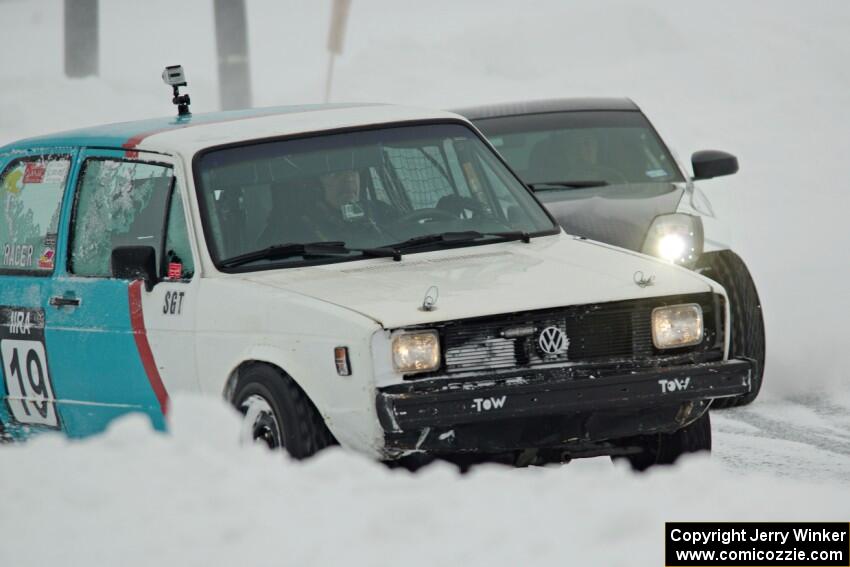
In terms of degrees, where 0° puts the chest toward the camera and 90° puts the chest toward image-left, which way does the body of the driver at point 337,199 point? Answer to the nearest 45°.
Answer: approximately 315°
